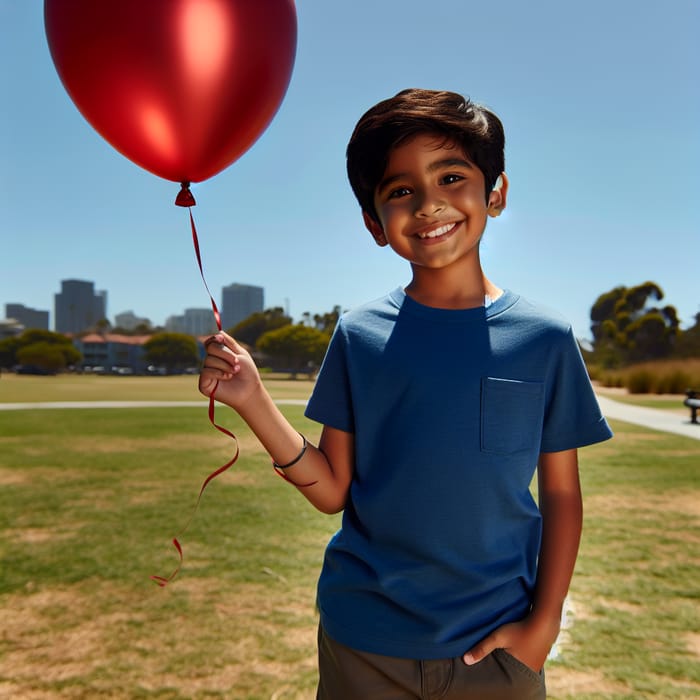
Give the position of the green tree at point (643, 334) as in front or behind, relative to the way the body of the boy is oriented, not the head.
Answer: behind

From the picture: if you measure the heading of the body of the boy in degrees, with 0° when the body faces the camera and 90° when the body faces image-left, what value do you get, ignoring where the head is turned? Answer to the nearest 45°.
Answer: approximately 0°

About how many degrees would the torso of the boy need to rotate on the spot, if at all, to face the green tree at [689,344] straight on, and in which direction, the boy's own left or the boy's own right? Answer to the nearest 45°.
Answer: approximately 135° to the boy's own left
